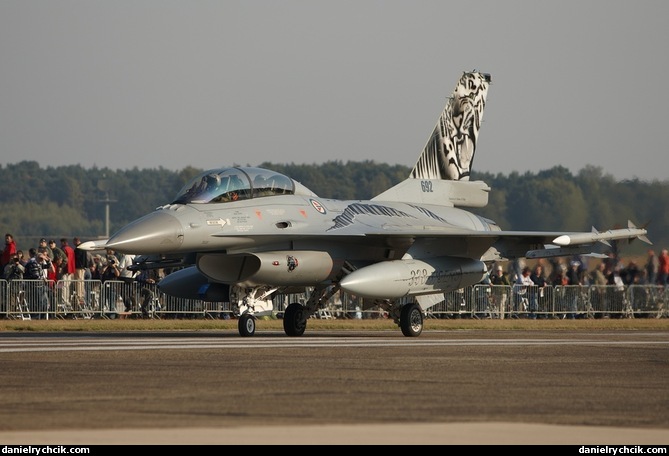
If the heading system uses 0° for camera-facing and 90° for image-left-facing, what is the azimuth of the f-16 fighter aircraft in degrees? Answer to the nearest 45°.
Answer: approximately 45°

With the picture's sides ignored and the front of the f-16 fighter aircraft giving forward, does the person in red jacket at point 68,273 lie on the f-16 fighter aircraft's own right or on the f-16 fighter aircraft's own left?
on the f-16 fighter aircraft's own right

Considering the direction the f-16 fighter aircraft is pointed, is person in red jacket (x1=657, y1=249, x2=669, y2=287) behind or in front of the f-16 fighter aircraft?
behind
